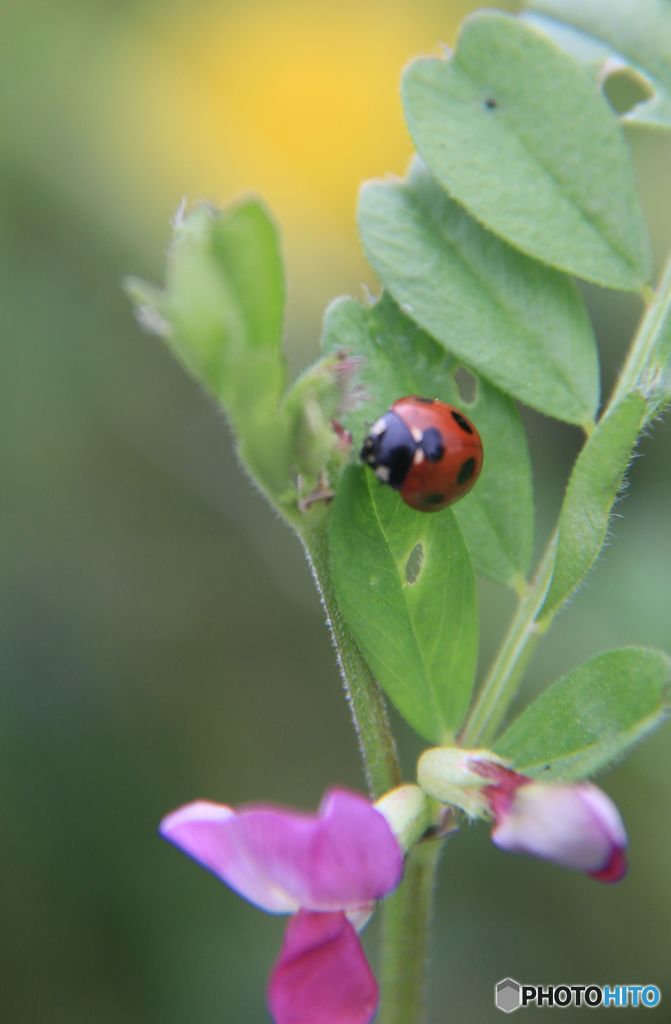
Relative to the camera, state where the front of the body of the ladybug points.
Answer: to the viewer's left
